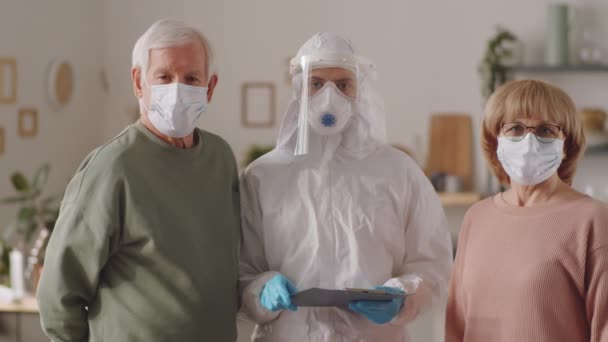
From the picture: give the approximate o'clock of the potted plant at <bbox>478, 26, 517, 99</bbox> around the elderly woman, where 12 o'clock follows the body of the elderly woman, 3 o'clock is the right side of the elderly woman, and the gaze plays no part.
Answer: The potted plant is roughly at 6 o'clock from the elderly woman.

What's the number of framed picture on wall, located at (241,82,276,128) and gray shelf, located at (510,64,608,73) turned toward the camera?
2

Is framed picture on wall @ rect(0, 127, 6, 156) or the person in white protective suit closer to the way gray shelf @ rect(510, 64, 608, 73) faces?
the person in white protective suit

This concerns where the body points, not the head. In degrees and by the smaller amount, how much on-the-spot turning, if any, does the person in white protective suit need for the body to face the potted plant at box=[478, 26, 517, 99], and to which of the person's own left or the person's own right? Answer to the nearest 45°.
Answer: approximately 180°

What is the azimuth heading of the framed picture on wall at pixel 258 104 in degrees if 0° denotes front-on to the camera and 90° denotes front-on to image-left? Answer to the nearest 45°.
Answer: approximately 0°

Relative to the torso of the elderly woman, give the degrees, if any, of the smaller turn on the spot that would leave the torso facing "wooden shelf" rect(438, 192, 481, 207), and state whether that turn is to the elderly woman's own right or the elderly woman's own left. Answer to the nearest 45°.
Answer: approximately 180°
